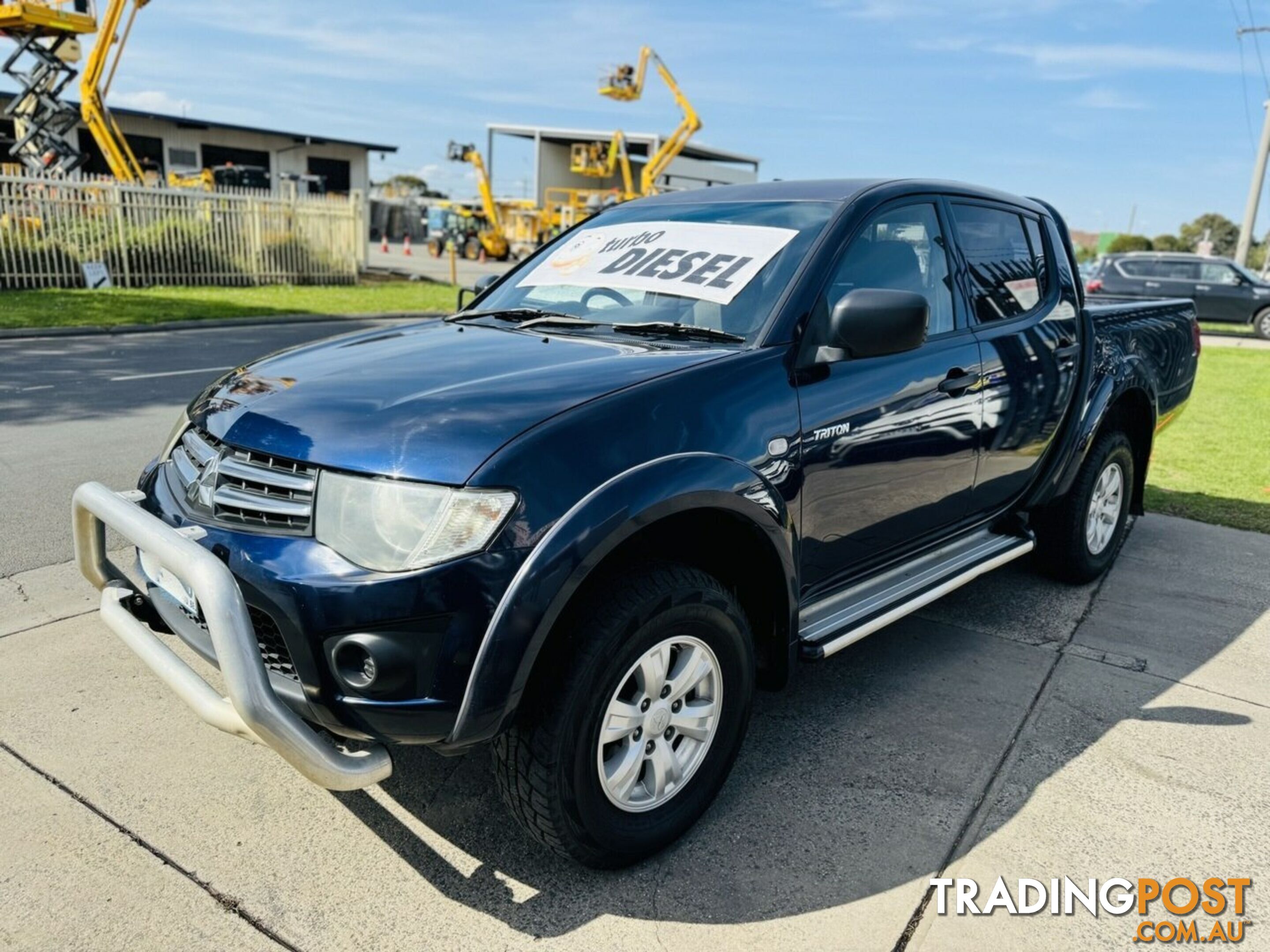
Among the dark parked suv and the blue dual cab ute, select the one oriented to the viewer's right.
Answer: the dark parked suv

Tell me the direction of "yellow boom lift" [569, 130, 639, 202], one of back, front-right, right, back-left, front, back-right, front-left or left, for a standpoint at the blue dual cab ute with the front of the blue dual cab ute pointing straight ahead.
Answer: back-right

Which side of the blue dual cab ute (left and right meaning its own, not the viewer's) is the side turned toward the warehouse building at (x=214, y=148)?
right

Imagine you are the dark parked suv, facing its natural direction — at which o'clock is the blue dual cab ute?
The blue dual cab ute is roughly at 3 o'clock from the dark parked suv.

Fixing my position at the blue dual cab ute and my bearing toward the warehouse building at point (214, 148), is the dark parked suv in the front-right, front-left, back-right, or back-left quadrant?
front-right

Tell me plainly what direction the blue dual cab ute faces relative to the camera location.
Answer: facing the viewer and to the left of the viewer

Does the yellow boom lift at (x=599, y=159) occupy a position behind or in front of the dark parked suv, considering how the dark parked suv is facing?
behind

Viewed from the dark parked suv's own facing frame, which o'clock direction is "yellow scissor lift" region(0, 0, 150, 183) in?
The yellow scissor lift is roughly at 5 o'clock from the dark parked suv.

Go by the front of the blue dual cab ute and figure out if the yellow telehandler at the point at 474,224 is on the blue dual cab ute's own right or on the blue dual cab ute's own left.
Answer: on the blue dual cab ute's own right

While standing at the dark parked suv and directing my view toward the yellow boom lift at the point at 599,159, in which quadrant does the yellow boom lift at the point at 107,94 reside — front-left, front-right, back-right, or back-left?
front-left

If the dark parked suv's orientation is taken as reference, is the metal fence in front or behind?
behind

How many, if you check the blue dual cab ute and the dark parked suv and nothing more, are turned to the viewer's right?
1

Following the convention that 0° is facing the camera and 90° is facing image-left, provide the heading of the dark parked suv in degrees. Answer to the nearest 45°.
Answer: approximately 270°
